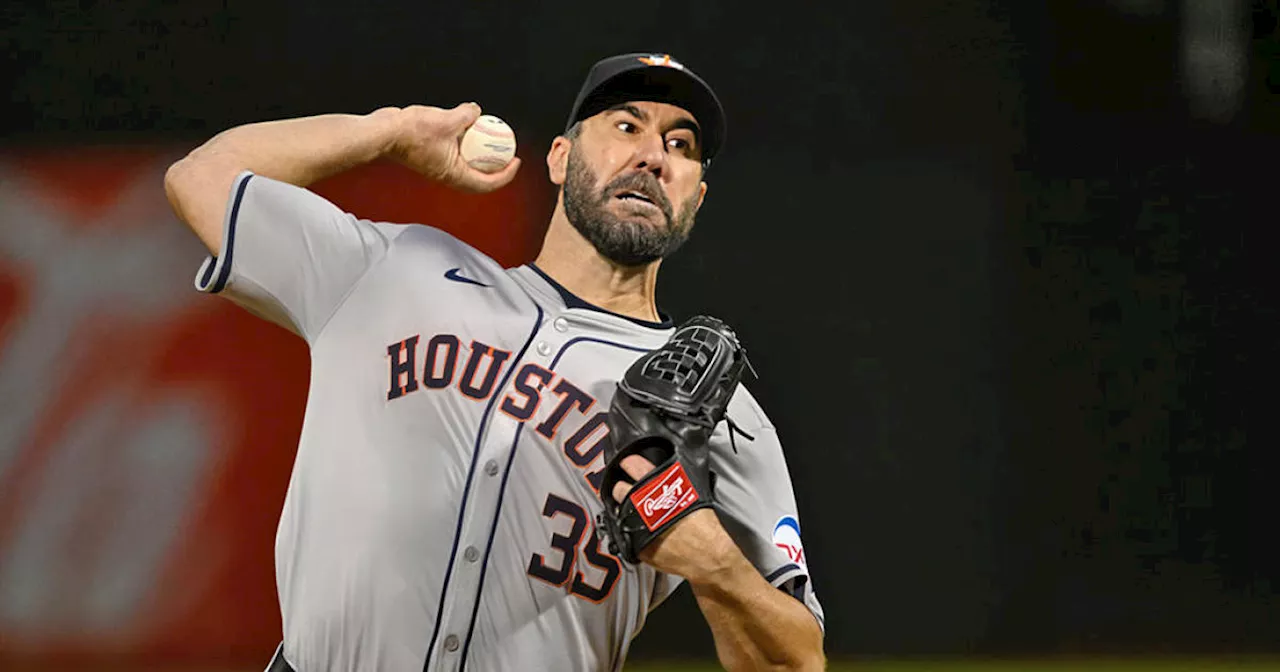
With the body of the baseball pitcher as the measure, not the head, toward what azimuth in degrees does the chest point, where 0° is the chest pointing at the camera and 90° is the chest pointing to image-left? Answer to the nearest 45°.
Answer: approximately 0°
